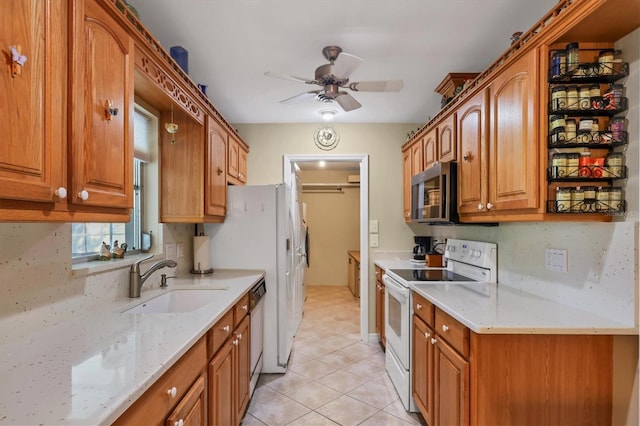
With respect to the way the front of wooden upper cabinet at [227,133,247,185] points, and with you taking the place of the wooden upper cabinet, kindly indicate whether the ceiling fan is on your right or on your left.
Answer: on your right

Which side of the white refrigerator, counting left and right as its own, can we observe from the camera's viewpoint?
right

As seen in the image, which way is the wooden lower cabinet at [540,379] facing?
to the viewer's left

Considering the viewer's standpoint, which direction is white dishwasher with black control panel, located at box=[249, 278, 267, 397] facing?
facing to the right of the viewer

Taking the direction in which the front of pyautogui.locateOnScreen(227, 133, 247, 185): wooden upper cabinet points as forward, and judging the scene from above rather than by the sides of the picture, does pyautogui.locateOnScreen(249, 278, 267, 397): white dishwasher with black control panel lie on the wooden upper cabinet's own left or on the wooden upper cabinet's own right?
on the wooden upper cabinet's own right

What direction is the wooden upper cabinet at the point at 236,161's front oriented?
to the viewer's right

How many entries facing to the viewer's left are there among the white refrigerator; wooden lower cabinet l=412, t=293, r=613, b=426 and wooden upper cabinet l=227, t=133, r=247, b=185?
1

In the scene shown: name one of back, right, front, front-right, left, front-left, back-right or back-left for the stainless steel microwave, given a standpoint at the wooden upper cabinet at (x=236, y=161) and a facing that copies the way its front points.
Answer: front-right
